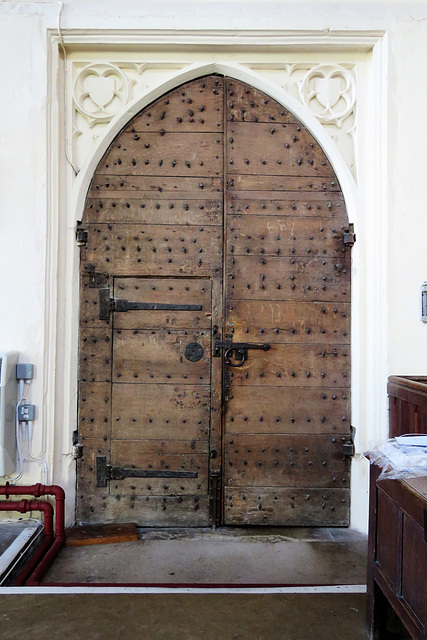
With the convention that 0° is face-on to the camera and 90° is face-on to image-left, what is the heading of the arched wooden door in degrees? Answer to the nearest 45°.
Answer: approximately 0°

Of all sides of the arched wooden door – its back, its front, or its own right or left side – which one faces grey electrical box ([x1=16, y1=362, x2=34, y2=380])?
right

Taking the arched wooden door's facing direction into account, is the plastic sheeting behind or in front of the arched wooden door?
in front

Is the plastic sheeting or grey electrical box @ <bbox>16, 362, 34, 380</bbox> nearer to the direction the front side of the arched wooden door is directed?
the plastic sheeting
